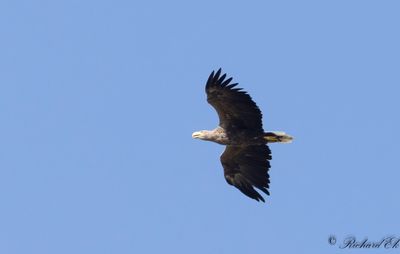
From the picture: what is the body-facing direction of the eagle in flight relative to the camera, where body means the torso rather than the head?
to the viewer's left
